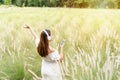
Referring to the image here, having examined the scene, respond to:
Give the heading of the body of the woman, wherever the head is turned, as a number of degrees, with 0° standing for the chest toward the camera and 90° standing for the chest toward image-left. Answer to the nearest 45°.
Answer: approximately 225°
